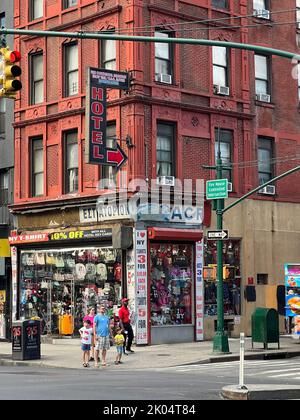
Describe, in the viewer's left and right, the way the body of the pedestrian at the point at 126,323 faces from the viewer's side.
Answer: facing the viewer and to the right of the viewer

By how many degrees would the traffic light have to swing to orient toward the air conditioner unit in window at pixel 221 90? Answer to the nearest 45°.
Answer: approximately 90° to its left

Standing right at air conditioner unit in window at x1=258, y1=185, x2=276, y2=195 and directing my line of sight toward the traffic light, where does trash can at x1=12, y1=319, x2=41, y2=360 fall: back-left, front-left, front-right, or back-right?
front-right

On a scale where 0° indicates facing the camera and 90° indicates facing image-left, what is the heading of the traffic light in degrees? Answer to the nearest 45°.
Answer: approximately 315°

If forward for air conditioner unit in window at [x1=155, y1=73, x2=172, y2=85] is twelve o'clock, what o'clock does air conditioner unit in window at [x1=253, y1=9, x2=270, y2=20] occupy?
air conditioner unit in window at [x1=253, y1=9, x2=270, y2=20] is roughly at 9 o'clock from air conditioner unit in window at [x1=155, y1=73, x2=172, y2=85].

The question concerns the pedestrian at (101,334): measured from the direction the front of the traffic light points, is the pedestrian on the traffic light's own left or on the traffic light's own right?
on the traffic light's own left

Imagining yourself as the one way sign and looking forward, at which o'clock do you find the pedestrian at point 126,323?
The pedestrian is roughly at 4 o'clock from the one way sign.

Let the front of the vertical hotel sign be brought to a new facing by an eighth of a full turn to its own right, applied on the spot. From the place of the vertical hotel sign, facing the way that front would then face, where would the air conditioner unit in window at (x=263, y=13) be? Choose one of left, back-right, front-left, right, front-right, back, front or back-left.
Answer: back-left

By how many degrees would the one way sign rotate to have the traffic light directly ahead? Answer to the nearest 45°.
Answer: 0° — it already faces it

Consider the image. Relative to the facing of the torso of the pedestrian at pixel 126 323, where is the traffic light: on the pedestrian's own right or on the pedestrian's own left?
on the pedestrian's own right

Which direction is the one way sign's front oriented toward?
toward the camera
